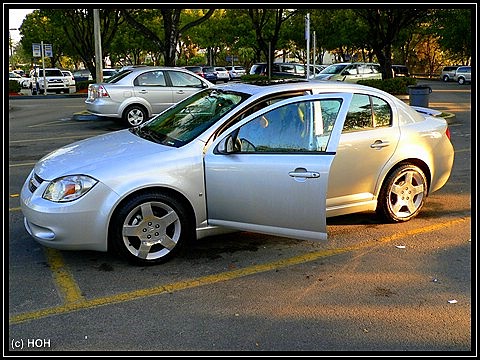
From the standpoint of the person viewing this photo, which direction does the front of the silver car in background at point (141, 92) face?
facing away from the viewer and to the right of the viewer

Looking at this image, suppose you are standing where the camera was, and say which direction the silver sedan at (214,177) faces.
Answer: facing the viewer and to the left of the viewer

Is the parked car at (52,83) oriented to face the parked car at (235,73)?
no

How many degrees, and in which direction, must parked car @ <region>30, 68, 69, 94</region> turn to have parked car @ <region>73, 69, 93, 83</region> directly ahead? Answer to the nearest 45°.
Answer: approximately 135° to its left

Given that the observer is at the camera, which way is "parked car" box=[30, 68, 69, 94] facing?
facing the viewer and to the right of the viewer

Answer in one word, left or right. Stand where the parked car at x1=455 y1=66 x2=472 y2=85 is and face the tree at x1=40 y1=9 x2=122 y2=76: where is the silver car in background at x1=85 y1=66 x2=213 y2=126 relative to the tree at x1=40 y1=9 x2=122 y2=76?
left

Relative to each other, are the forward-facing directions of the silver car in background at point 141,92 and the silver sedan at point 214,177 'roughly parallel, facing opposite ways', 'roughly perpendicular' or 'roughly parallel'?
roughly parallel, facing opposite ways

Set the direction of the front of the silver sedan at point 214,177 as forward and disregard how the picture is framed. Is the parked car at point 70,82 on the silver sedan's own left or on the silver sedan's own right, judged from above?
on the silver sedan's own right
